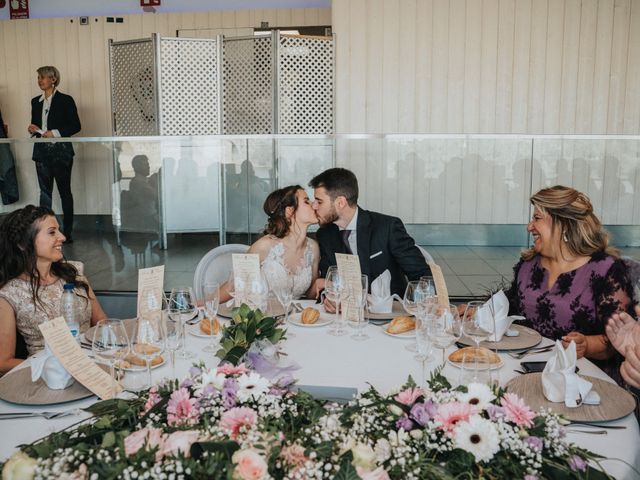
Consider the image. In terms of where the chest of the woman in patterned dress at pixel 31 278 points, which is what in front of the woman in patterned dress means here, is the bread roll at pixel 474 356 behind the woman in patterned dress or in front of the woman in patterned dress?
in front

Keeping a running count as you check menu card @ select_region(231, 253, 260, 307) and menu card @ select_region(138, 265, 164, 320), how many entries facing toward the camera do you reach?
2

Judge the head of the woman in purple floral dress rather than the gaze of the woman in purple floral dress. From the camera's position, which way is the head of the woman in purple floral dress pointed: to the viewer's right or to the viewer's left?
to the viewer's left

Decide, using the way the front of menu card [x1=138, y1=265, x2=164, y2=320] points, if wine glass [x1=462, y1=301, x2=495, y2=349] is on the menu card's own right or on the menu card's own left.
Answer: on the menu card's own left

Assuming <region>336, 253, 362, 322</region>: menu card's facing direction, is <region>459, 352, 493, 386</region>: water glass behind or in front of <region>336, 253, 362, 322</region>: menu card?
in front

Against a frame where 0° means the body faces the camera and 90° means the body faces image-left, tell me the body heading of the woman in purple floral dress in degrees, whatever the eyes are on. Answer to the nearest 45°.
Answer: approximately 45°

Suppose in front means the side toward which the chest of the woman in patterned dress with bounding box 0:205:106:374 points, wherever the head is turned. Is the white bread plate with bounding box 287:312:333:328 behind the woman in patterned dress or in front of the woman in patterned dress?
in front

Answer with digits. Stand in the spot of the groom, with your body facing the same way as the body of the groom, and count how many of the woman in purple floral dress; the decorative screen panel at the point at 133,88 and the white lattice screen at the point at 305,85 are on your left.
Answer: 1
